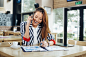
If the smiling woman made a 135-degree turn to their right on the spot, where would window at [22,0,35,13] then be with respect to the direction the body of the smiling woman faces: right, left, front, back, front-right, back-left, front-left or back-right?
front-right

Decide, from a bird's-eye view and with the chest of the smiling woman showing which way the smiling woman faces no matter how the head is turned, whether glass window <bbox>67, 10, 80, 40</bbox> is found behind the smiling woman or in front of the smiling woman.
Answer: behind

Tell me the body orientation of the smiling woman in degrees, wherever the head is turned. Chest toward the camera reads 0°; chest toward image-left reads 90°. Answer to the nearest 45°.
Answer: approximately 0°
